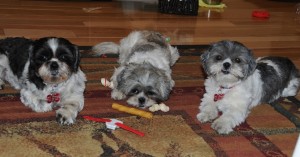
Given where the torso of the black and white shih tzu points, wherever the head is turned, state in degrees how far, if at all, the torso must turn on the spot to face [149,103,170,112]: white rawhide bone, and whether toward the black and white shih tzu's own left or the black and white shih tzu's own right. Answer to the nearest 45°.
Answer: approximately 45° to the black and white shih tzu's own left

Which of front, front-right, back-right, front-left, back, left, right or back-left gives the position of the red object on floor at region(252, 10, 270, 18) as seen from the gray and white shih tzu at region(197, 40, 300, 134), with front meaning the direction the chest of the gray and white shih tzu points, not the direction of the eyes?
back-right

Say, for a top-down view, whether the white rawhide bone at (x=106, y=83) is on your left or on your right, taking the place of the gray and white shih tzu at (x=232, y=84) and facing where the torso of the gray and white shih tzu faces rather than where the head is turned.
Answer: on your right

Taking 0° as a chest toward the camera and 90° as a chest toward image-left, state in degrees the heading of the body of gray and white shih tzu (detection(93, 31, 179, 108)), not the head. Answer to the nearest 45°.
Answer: approximately 0°

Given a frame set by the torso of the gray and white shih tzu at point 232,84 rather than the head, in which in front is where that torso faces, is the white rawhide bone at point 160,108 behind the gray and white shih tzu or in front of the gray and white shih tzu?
in front

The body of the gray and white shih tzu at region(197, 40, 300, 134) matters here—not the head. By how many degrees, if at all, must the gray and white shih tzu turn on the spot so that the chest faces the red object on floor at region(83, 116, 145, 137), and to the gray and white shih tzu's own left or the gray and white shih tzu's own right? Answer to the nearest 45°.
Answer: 0° — it already faces it

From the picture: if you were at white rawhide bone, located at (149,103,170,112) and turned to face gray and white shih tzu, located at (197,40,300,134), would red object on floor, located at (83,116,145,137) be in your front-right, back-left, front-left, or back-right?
back-right

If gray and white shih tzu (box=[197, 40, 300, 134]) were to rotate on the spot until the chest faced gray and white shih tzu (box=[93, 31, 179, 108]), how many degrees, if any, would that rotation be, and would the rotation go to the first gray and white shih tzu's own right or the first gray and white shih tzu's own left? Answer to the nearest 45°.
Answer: approximately 45° to the first gray and white shih tzu's own right

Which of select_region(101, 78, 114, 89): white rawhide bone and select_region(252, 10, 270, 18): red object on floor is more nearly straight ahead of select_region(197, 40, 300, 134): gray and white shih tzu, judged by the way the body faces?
the white rawhide bone

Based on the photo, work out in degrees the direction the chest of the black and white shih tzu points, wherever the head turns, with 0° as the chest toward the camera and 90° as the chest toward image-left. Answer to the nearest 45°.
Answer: approximately 315°

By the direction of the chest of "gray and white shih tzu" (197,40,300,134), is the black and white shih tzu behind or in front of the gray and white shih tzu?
in front

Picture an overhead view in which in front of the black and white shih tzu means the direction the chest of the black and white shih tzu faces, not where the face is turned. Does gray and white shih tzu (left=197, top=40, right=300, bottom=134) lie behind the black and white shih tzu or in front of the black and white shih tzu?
in front

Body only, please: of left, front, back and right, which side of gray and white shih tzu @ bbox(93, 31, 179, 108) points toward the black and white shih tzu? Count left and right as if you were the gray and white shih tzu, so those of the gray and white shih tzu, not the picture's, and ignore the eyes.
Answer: right
